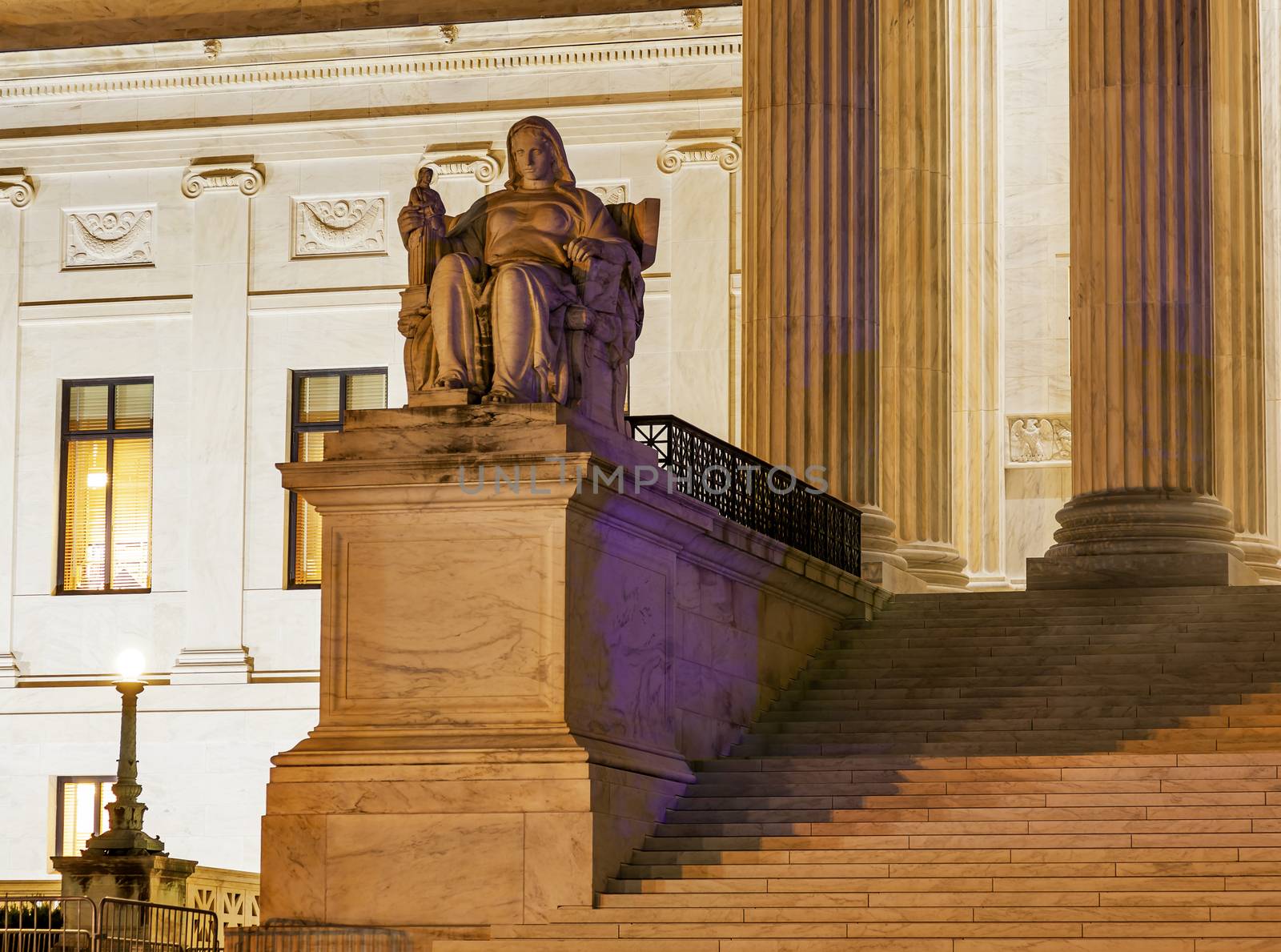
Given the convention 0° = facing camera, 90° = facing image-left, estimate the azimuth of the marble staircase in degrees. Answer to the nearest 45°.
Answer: approximately 0°

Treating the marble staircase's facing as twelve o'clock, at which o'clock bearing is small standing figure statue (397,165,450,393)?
The small standing figure statue is roughly at 3 o'clock from the marble staircase.

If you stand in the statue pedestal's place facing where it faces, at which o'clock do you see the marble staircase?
The marble staircase is roughly at 9 o'clock from the statue pedestal.

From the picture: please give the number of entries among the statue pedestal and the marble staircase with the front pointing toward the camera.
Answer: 2

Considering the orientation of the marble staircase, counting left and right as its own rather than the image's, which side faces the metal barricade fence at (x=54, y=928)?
right

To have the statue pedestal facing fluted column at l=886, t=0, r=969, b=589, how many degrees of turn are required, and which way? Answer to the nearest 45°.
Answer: approximately 180°

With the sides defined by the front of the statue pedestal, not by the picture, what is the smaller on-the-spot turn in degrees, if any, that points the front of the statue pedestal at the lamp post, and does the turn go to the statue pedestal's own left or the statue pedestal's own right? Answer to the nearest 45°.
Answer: approximately 135° to the statue pedestal's own right

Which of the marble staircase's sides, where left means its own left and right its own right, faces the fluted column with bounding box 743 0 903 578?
back

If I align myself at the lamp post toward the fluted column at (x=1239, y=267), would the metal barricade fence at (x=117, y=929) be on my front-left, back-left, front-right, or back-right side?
back-right

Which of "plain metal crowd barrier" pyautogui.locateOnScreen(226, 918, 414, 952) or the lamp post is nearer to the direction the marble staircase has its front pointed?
the plain metal crowd barrier

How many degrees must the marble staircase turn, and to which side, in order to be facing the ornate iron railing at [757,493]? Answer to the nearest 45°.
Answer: approximately 135° to its right

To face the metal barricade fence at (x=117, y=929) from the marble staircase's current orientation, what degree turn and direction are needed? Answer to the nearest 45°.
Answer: approximately 90° to its right
